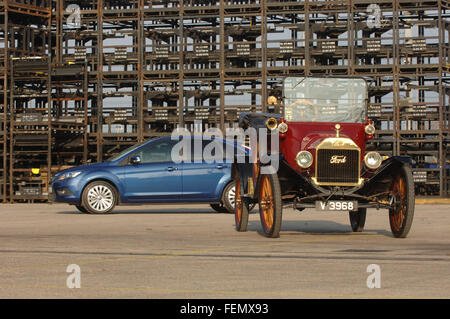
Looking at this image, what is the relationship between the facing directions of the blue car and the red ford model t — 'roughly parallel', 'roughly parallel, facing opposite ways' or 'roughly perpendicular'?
roughly perpendicular

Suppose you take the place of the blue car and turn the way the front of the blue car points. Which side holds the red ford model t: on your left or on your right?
on your left

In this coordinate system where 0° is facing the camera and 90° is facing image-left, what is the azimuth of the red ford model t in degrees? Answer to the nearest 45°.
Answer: approximately 0°

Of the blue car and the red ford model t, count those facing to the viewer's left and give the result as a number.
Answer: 1

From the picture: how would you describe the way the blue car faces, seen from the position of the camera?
facing to the left of the viewer

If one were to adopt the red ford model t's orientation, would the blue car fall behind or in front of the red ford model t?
behind

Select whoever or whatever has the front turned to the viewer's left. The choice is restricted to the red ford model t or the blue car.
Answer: the blue car
